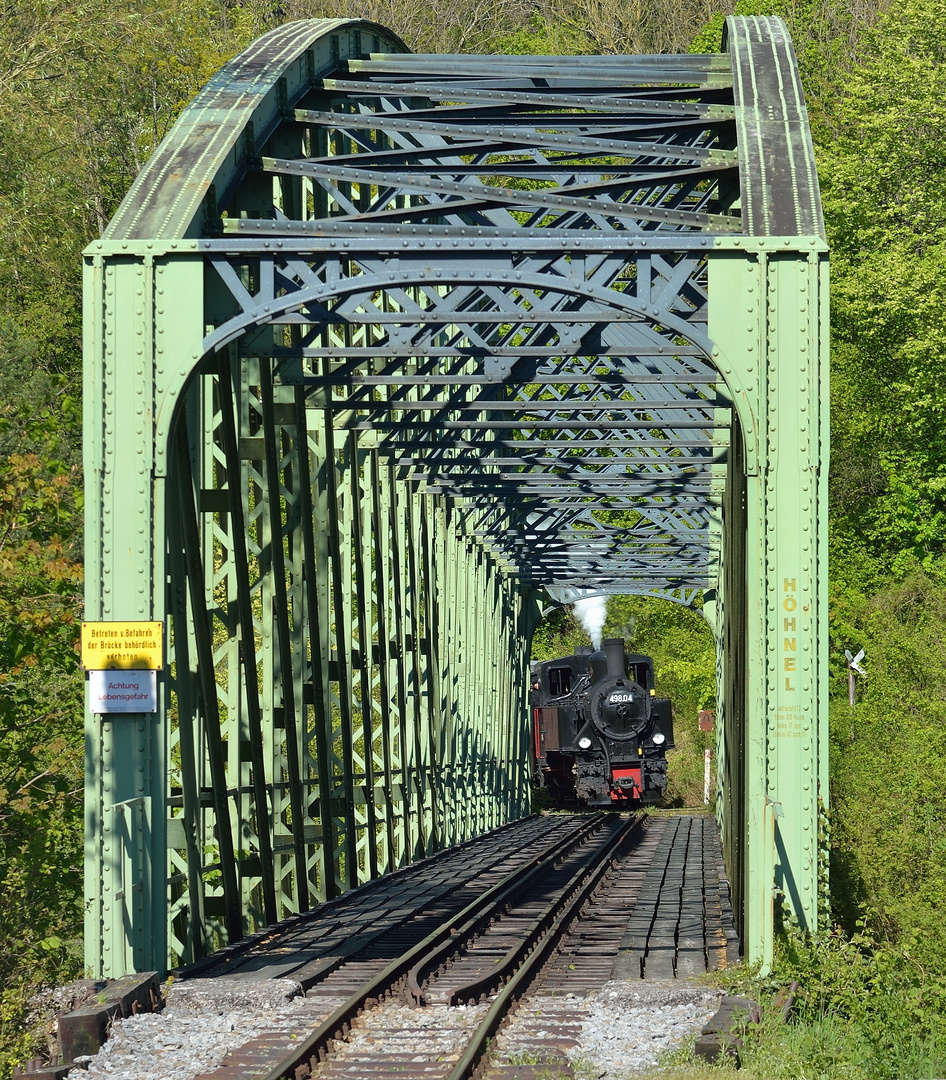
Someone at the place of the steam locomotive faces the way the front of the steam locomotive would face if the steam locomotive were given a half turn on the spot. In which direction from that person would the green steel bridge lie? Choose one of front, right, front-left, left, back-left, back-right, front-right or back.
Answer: back

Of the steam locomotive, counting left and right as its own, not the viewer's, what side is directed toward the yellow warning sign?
front

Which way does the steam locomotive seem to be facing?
toward the camera

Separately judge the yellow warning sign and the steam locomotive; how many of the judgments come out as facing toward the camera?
2

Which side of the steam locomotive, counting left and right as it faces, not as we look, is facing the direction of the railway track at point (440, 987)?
front
